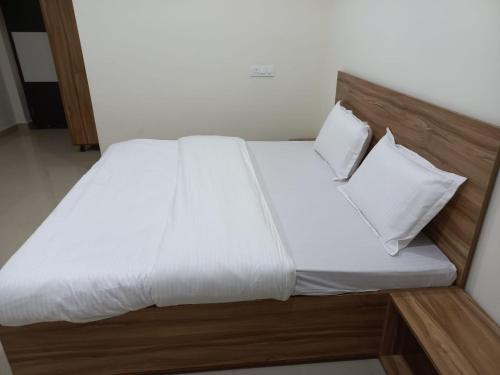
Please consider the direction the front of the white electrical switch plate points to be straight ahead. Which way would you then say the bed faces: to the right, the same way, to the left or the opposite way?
to the right

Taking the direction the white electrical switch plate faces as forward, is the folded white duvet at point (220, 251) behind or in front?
in front

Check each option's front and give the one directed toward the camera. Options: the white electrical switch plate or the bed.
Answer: the white electrical switch plate

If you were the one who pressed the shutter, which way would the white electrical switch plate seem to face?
facing the viewer

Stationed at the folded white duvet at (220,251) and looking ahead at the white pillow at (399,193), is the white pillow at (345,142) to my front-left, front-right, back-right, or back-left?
front-left

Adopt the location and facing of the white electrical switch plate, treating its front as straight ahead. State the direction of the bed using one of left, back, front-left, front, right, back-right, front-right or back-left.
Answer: front

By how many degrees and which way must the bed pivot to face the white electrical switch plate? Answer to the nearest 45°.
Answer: approximately 90° to its right

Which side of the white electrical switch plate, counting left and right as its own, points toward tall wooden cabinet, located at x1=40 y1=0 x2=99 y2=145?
right

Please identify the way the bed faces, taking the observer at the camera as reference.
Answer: facing to the left of the viewer

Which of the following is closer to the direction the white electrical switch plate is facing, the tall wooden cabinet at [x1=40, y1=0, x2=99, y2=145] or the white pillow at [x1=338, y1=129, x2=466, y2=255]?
the white pillow

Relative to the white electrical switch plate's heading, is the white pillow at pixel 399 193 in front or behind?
in front

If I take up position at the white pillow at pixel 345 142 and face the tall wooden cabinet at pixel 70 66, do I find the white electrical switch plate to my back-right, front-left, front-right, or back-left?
front-right

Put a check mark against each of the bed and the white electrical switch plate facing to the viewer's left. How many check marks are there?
1
